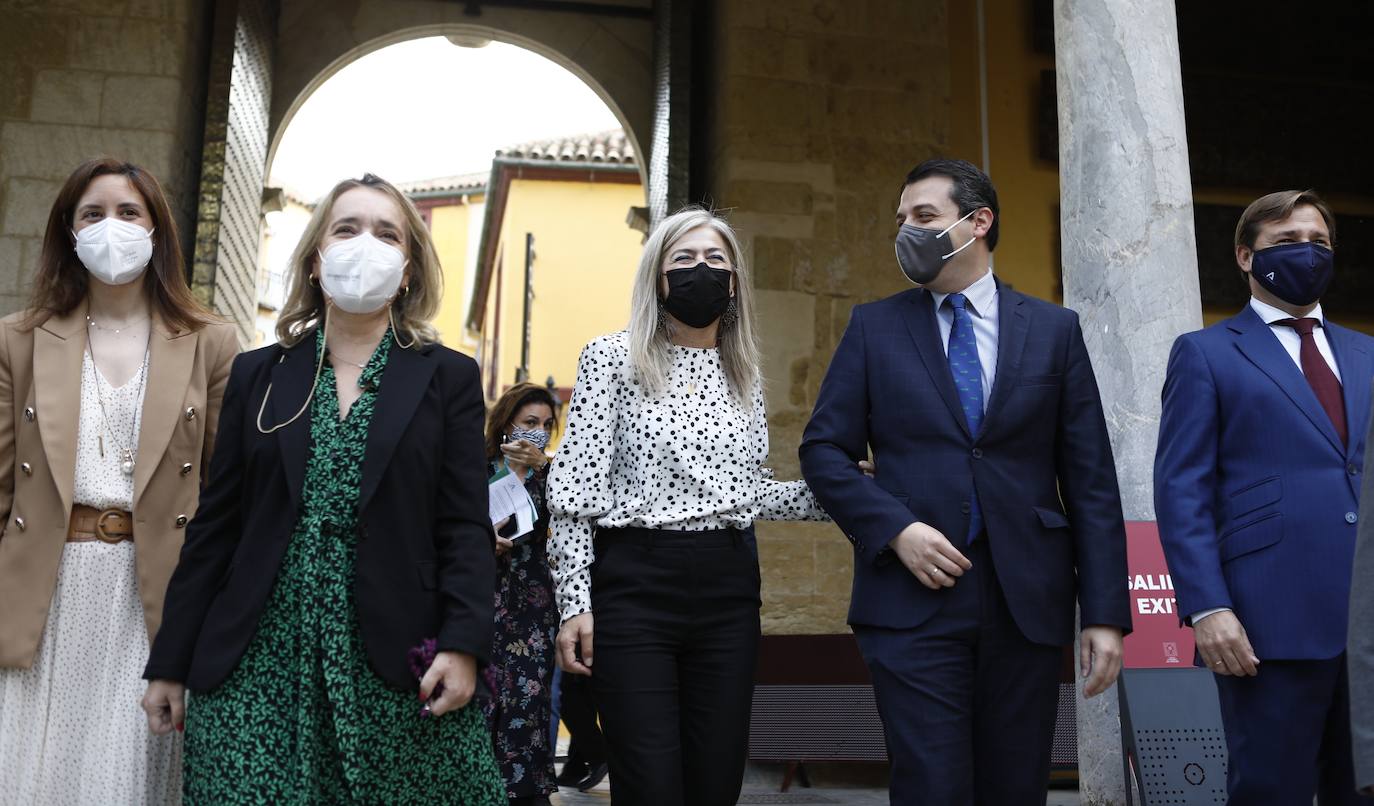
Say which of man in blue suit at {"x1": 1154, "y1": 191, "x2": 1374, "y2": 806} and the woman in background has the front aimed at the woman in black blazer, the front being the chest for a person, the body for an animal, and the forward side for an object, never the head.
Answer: the woman in background

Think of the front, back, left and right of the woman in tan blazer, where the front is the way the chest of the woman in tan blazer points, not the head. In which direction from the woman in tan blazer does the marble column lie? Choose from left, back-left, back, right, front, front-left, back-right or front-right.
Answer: left

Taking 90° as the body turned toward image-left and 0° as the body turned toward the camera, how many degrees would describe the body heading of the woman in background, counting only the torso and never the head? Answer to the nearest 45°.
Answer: approximately 0°

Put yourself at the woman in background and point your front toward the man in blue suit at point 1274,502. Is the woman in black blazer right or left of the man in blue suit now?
right

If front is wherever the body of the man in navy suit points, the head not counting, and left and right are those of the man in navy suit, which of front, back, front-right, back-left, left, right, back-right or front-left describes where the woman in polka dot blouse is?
right

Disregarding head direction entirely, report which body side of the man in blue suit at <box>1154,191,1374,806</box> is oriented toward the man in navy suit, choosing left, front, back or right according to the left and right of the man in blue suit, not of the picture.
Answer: right
